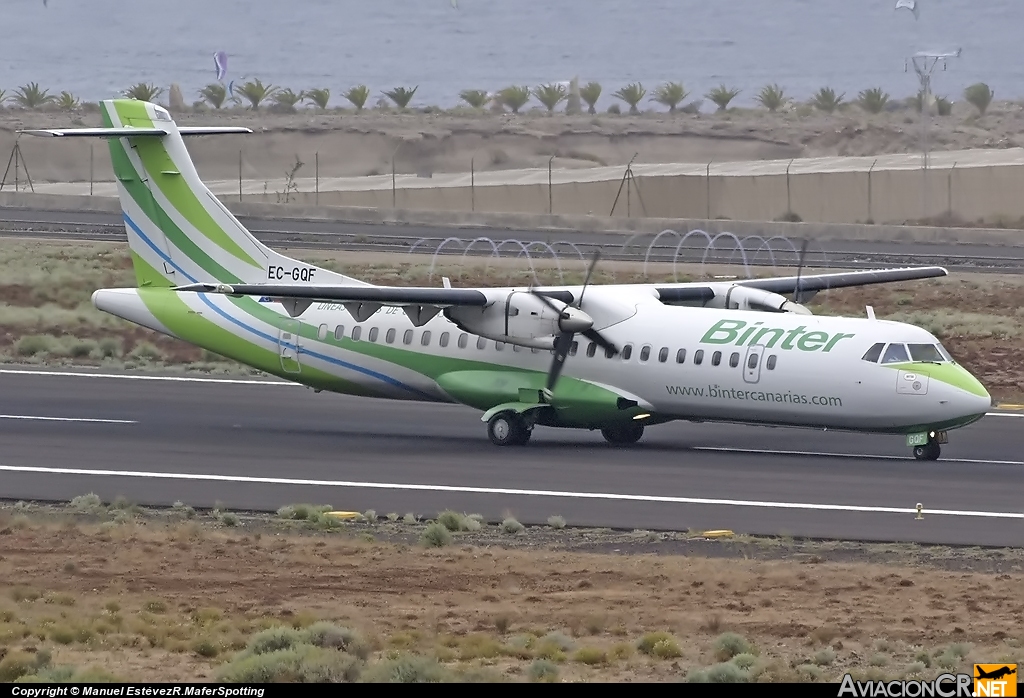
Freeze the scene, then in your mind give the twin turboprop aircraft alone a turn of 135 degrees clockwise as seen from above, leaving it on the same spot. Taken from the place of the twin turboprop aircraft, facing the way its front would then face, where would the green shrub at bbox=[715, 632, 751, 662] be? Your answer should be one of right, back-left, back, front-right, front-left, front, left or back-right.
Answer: left

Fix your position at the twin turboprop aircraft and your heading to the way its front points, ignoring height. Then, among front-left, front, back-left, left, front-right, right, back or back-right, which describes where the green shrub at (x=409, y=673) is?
front-right

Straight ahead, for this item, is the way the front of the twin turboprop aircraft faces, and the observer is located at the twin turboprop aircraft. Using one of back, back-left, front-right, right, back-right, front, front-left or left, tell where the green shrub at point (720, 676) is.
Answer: front-right

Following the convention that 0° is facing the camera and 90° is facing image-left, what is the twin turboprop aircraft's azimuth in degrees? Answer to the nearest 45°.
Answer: approximately 315°

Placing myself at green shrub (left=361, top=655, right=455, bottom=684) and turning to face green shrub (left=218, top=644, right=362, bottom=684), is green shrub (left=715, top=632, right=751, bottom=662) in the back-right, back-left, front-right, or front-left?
back-right
